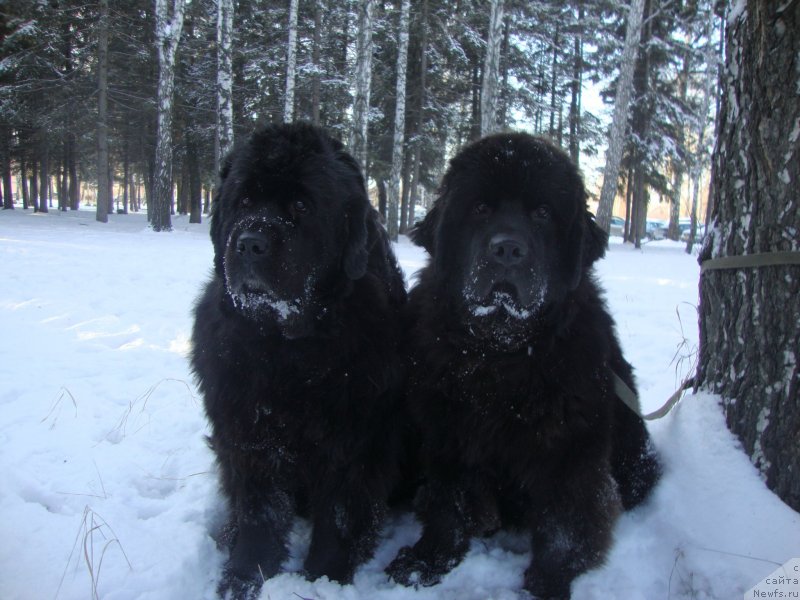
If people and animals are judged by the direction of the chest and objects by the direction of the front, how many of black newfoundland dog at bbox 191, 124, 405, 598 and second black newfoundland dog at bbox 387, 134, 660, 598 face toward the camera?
2

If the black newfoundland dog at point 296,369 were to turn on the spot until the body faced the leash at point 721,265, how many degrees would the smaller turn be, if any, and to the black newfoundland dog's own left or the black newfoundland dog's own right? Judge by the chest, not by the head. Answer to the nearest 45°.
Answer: approximately 90° to the black newfoundland dog's own left

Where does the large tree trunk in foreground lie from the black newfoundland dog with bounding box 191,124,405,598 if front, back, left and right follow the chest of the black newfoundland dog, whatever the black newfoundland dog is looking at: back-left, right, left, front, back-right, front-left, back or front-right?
left

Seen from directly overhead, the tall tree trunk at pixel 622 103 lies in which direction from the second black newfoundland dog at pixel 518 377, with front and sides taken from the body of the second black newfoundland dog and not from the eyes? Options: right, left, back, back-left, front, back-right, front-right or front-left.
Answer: back

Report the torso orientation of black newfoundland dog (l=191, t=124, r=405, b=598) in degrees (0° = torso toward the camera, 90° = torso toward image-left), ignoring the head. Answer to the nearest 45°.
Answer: approximately 0°

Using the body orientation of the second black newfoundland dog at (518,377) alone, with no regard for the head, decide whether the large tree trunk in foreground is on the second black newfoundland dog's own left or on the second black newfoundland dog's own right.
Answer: on the second black newfoundland dog's own left

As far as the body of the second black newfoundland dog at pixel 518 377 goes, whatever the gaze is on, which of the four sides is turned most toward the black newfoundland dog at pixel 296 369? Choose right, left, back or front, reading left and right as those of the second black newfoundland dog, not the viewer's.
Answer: right

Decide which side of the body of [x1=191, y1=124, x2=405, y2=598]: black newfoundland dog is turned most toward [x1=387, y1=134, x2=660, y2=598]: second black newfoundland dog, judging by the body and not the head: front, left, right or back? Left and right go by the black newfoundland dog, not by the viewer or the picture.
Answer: left

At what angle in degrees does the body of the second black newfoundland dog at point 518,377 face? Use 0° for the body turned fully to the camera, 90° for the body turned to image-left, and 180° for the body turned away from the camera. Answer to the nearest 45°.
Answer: approximately 0°
